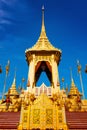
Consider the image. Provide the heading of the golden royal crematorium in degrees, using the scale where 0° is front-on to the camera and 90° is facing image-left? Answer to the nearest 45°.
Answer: approximately 0°
